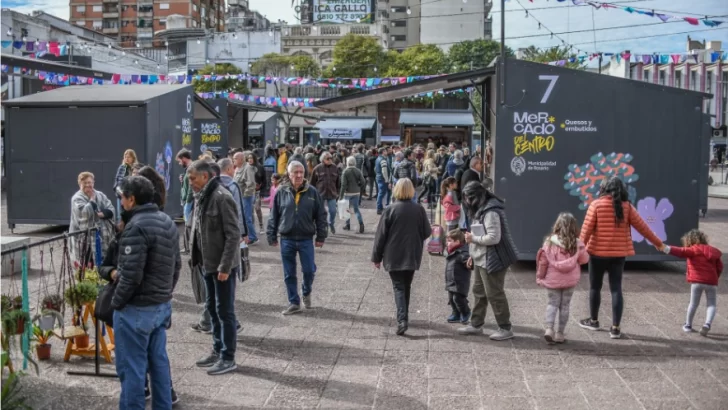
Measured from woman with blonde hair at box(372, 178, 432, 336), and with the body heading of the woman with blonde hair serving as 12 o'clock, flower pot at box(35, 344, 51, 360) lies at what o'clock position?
The flower pot is roughly at 8 o'clock from the woman with blonde hair.

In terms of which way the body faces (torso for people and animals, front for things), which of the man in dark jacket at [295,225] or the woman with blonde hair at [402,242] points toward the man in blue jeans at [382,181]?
the woman with blonde hair

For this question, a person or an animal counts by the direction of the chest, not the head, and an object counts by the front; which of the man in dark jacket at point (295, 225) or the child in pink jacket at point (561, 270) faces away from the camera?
the child in pink jacket

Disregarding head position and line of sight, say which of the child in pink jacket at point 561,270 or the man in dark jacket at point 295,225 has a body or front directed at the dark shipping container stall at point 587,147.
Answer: the child in pink jacket

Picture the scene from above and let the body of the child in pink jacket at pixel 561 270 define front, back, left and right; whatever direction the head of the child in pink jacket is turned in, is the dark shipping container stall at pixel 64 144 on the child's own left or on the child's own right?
on the child's own left

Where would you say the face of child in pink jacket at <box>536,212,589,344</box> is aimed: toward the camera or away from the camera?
away from the camera

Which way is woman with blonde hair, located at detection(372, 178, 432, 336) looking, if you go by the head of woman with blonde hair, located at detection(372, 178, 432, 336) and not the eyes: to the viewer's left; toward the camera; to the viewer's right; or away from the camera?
away from the camera

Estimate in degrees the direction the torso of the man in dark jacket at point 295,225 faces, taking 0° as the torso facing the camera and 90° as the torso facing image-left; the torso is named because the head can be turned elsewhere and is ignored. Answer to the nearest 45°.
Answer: approximately 0°

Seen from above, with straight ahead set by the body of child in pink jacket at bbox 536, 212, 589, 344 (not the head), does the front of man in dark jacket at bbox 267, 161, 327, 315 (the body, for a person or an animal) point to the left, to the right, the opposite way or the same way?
the opposite way

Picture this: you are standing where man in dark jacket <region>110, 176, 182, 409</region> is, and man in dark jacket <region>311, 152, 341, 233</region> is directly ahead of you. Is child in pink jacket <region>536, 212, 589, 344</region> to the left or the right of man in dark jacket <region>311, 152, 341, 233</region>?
right

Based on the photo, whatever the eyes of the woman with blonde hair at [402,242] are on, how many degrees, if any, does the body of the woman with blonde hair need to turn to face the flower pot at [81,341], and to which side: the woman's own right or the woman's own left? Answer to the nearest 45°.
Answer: approximately 135° to the woman's own left

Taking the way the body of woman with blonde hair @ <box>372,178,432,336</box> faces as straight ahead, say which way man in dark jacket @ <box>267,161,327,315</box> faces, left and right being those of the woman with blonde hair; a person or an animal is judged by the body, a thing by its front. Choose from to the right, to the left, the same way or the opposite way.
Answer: the opposite way

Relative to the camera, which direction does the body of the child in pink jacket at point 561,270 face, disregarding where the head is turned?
away from the camera

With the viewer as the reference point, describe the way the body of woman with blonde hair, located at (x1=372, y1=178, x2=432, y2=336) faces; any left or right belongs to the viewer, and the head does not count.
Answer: facing away from the viewer
